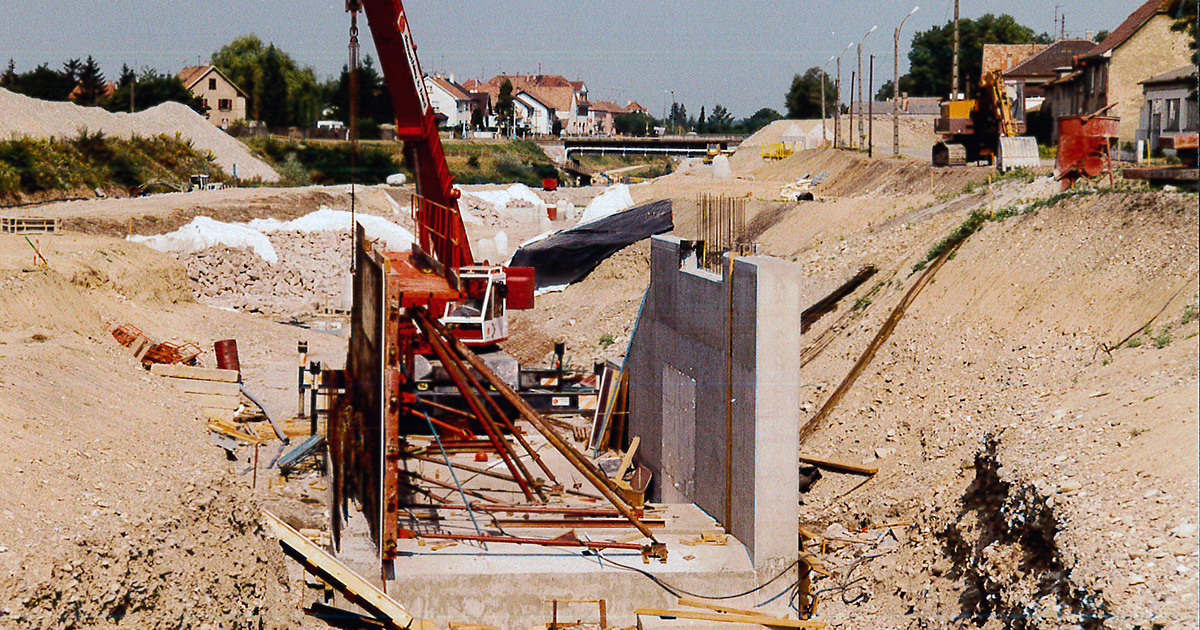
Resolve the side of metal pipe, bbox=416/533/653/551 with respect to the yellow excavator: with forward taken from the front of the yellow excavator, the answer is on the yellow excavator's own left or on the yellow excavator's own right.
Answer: on the yellow excavator's own right

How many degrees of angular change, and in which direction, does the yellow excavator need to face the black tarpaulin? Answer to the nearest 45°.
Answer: approximately 135° to its right

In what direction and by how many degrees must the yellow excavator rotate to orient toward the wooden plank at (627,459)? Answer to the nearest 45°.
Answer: approximately 45° to its right

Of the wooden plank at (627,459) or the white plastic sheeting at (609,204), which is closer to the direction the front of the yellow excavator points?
the wooden plank

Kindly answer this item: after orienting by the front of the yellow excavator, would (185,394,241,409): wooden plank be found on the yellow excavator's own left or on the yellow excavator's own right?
on the yellow excavator's own right

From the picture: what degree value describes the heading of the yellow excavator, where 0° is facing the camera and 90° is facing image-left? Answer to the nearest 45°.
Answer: approximately 315°

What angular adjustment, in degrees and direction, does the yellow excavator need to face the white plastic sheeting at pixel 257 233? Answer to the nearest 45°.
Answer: approximately 135° to its right

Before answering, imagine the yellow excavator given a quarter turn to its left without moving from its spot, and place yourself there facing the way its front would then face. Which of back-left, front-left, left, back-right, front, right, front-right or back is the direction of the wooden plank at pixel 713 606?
back-right

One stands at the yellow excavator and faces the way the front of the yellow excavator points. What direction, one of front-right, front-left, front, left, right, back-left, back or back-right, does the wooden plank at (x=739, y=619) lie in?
front-right

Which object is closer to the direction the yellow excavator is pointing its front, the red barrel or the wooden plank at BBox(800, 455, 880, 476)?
the wooden plank

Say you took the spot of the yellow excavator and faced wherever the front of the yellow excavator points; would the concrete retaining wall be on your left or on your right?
on your right
